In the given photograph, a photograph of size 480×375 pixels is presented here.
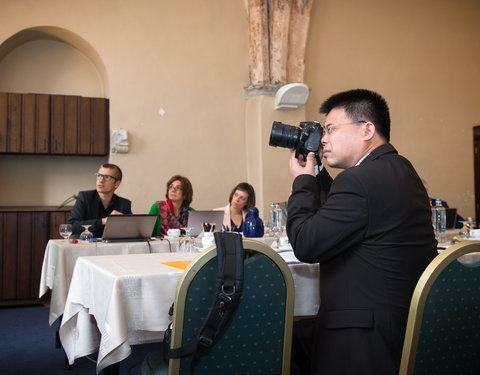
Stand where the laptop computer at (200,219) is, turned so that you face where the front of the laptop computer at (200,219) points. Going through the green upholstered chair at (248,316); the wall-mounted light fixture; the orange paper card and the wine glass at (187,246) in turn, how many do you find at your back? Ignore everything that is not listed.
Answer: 3

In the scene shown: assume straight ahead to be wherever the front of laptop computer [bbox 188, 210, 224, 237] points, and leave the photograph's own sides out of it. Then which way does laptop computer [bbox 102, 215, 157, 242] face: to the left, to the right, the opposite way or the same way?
the same way

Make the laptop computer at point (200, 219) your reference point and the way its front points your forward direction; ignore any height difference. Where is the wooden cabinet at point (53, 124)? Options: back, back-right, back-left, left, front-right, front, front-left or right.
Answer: front-left

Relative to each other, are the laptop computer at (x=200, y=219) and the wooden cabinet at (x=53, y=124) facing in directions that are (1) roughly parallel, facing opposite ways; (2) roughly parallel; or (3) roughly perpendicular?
roughly parallel, facing opposite ways

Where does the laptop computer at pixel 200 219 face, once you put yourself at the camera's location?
facing away from the viewer

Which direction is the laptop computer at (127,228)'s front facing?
away from the camera

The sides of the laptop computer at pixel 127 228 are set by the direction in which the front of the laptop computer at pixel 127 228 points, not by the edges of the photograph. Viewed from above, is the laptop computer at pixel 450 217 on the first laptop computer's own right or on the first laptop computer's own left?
on the first laptop computer's own right

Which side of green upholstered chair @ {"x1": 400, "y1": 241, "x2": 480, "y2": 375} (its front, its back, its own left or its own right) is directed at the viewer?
back

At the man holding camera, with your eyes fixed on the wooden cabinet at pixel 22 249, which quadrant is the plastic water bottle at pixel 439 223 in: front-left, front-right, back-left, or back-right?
front-right

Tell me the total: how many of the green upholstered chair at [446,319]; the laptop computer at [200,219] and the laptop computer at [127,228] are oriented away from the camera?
3

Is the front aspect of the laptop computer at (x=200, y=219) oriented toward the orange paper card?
no

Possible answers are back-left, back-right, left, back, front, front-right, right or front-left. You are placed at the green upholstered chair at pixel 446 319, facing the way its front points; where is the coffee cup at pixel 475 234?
front

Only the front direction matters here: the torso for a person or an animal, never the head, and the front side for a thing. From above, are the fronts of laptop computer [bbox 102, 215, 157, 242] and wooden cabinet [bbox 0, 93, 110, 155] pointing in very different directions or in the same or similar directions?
very different directions

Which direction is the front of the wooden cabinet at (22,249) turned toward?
toward the camera

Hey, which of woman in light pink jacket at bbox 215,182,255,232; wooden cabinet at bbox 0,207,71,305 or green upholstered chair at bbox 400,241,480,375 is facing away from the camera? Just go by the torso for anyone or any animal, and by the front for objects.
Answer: the green upholstered chair

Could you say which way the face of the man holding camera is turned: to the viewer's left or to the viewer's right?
to the viewer's left

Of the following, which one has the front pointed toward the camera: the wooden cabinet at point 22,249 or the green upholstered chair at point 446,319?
the wooden cabinet

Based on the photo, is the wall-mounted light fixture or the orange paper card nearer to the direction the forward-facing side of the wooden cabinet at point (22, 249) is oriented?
the orange paper card

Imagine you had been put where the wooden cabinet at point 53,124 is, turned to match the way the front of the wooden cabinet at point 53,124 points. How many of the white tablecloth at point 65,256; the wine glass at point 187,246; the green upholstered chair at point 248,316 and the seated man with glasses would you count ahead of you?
4

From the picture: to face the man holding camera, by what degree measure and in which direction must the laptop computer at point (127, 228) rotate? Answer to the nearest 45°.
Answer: approximately 180°

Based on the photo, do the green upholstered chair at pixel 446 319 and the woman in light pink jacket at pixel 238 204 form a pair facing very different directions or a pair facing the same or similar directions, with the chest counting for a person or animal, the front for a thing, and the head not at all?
very different directions
